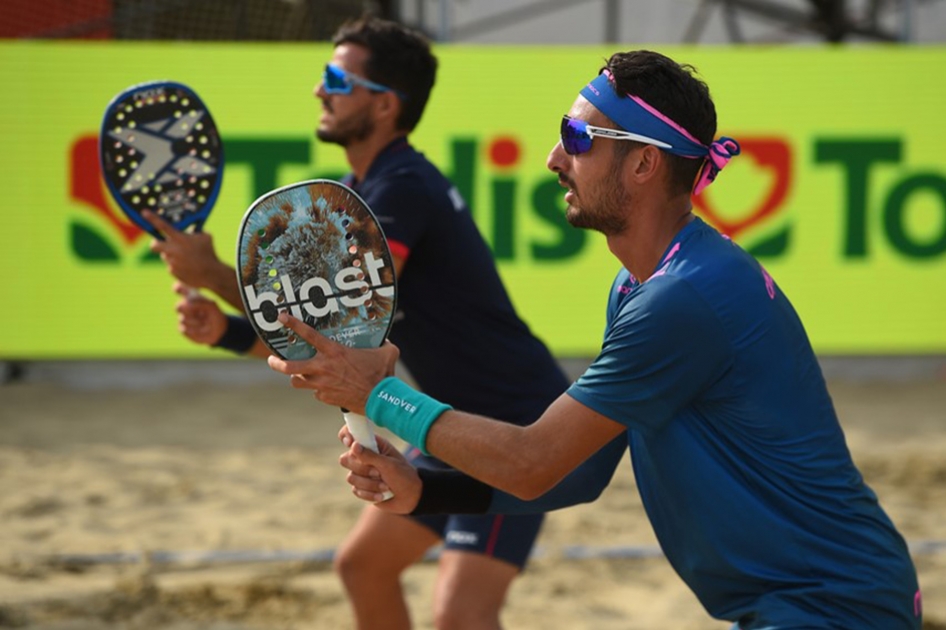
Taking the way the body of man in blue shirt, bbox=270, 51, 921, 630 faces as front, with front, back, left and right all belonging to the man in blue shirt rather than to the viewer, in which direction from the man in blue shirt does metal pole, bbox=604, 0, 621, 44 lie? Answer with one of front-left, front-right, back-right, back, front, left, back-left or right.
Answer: right

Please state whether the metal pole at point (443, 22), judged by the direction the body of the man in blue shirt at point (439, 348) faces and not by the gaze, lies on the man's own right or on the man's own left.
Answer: on the man's own right

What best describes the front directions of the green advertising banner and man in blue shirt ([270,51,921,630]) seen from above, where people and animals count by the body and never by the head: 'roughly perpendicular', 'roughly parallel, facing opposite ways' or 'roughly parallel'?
roughly perpendicular

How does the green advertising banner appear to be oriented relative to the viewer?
toward the camera

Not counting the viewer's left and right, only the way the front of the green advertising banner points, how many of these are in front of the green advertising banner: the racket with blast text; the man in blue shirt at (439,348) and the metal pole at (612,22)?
2

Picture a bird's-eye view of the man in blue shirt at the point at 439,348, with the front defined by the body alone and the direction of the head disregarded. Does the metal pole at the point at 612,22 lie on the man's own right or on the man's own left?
on the man's own right

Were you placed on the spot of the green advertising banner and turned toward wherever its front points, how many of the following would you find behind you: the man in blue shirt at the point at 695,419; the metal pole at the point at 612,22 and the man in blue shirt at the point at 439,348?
1

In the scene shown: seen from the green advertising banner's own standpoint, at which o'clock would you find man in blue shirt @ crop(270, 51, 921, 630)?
The man in blue shirt is roughly at 12 o'clock from the green advertising banner.

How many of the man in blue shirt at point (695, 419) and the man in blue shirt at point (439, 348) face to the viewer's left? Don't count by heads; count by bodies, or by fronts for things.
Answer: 2

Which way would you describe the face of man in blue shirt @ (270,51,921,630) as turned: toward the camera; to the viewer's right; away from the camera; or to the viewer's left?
to the viewer's left

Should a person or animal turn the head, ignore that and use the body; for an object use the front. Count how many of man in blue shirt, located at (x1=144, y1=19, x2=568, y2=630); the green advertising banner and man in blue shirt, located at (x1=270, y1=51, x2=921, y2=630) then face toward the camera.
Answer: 1

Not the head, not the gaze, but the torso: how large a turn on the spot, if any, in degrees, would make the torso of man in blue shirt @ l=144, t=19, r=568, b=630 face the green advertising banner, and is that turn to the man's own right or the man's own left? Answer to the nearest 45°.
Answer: approximately 90° to the man's own right

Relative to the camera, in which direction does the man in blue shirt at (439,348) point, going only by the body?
to the viewer's left

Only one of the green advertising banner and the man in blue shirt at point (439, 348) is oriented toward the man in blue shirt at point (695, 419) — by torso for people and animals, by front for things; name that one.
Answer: the green advertising banner

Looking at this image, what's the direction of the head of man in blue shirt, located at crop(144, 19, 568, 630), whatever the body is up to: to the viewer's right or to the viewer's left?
to the viewer's left

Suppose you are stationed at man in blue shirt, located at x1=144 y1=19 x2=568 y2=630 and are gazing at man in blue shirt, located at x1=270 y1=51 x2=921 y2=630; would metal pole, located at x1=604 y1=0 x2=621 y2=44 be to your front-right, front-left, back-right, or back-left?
back-left

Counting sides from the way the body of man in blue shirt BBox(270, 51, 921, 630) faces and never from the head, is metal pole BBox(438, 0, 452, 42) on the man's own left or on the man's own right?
on the man's own right

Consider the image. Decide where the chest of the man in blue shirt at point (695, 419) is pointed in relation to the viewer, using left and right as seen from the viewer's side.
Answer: facing to the left of the viewer
